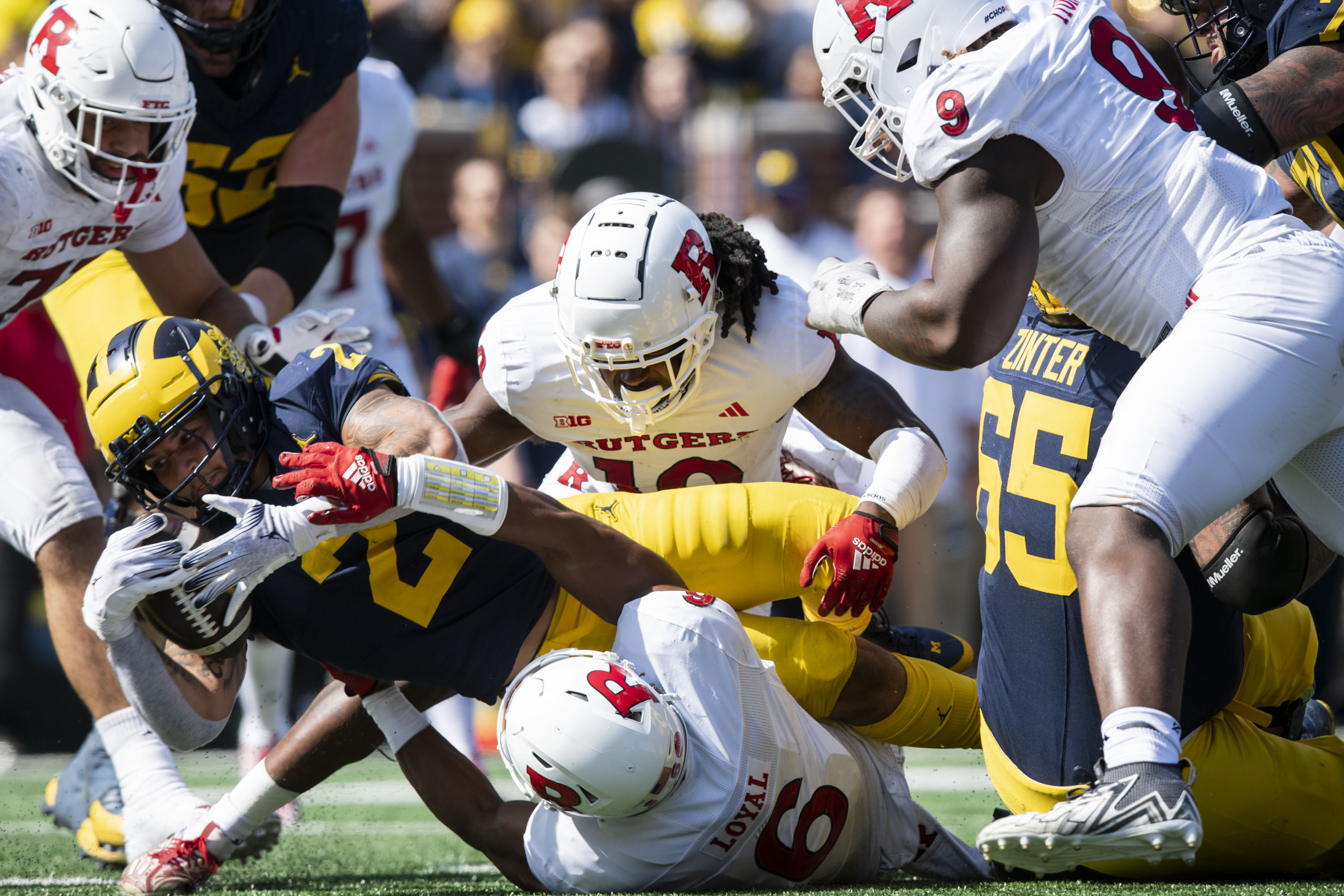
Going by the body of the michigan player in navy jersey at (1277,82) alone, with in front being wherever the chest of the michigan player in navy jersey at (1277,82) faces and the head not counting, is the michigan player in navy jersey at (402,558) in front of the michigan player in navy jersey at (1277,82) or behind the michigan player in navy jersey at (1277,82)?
in front

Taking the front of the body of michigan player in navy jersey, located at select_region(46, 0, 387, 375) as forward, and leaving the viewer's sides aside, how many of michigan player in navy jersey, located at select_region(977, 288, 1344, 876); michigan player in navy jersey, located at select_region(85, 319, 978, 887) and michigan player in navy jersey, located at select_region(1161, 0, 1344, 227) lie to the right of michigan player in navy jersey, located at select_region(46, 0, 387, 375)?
0

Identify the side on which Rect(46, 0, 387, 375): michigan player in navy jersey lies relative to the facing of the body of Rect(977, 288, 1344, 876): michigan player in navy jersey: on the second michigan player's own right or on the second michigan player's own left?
on the second michigan player's own left

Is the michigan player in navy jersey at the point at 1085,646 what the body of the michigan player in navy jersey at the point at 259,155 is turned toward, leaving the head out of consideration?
no

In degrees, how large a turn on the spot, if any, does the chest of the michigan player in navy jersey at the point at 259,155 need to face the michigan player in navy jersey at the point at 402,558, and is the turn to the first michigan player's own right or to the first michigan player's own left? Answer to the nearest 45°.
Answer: approximately 45° to the first michigan player's own left

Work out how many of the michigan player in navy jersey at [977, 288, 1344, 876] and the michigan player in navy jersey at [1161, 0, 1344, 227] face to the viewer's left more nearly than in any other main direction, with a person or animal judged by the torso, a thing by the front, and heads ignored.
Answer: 1

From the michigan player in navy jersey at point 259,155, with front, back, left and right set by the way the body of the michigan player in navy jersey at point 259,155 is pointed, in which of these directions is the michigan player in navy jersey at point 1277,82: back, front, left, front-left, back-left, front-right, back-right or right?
left

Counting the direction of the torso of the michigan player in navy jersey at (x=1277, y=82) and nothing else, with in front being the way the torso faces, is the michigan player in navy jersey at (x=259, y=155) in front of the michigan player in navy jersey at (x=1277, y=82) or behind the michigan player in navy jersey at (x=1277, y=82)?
in front

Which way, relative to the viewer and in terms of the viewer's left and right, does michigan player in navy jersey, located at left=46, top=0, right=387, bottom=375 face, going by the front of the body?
facing the viewer and to the left of the viewer

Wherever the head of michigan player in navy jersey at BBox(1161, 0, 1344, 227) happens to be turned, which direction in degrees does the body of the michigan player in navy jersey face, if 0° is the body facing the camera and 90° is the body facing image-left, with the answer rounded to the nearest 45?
approximately 90°

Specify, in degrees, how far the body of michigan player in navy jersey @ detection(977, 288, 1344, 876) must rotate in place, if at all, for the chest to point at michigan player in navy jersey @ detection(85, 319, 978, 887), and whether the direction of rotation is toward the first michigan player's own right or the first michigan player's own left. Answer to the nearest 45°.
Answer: approximately 135° to the first michigan player's own left

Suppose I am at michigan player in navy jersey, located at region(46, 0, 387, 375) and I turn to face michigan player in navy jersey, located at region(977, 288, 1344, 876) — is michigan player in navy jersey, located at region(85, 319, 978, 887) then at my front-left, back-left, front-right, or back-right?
front-right

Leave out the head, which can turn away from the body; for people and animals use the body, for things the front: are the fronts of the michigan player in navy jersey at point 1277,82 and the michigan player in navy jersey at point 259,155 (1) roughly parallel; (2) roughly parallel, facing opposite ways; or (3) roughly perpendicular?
roughly perpendicular

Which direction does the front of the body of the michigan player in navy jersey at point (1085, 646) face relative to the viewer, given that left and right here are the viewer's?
facing away from the viewer and to the right of the viewer

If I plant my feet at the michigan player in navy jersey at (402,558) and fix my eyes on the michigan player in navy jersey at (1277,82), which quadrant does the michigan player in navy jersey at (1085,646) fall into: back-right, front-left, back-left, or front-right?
front-right
